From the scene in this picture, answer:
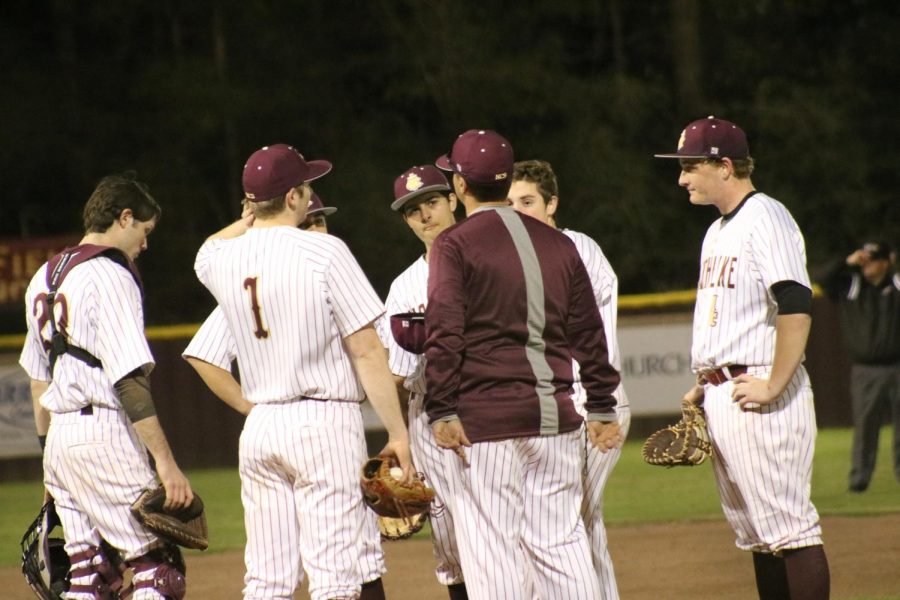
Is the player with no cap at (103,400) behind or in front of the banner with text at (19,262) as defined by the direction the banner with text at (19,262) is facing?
in front

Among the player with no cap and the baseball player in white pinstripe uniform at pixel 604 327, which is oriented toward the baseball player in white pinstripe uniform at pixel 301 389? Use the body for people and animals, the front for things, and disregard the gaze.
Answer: the baseball player in white pinstripe uniform at pixel 604 327

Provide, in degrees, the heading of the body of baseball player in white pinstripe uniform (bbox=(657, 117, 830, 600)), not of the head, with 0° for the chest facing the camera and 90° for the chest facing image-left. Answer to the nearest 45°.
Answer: approximately 45°

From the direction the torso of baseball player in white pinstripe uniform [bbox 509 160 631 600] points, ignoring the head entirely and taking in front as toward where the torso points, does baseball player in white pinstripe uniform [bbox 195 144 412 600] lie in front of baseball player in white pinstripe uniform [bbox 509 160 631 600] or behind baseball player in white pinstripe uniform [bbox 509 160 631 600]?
in front

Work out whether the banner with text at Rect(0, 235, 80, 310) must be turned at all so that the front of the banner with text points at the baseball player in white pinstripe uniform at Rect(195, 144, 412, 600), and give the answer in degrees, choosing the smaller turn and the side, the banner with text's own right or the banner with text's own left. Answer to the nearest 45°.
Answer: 0° — it already faces them

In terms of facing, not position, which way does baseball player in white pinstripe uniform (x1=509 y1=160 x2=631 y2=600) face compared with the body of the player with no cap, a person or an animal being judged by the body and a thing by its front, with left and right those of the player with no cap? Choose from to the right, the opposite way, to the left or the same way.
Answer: the opposite way

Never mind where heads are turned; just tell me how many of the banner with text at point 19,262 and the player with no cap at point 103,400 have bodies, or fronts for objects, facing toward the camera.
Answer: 1

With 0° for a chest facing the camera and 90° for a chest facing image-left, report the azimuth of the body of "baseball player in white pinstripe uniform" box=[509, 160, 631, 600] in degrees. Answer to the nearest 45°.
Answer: approximately 45°

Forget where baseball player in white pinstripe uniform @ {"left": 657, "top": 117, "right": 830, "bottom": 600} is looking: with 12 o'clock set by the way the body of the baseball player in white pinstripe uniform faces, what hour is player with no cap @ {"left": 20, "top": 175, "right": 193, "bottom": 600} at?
The player with no cap is roughly at 1 o'clock from the baseball player in white pinstripe uniform.

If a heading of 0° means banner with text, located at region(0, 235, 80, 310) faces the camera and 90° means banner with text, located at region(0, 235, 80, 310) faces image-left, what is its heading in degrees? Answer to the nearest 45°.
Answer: approximately 0°

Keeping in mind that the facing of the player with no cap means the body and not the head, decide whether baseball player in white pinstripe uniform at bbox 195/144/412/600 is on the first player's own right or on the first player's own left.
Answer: on the first player's own right
